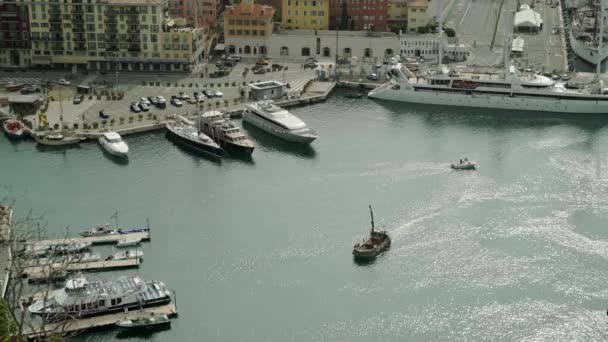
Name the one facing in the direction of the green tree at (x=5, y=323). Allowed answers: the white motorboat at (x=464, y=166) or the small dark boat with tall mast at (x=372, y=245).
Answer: the small dark boat with tall mast

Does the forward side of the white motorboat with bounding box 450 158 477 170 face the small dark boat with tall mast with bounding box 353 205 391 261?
no

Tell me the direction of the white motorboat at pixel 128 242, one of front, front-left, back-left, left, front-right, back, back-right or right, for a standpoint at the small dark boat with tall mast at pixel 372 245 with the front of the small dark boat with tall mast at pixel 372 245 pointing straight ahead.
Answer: front-right

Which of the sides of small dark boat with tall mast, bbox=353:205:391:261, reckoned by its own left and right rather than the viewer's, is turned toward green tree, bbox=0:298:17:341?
front

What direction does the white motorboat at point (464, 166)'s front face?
to the viewer's right

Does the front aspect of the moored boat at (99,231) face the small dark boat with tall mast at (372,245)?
no

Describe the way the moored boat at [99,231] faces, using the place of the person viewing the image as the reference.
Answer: facing to the left of the viewer
